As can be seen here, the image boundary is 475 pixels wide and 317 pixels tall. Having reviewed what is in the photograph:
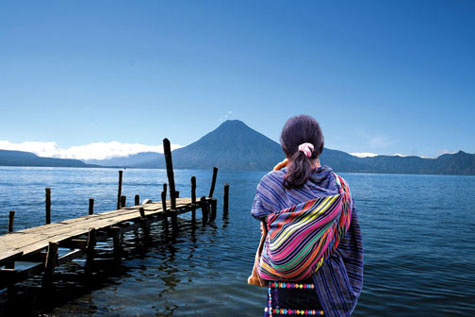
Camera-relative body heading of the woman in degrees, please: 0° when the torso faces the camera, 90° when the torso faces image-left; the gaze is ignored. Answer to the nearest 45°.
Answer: approximately 180°

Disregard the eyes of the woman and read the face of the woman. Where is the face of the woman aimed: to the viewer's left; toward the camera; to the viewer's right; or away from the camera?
away from the camera

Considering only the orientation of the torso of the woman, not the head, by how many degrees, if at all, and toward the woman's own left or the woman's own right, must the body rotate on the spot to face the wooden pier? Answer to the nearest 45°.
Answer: approximately 45° to the woman's own left
